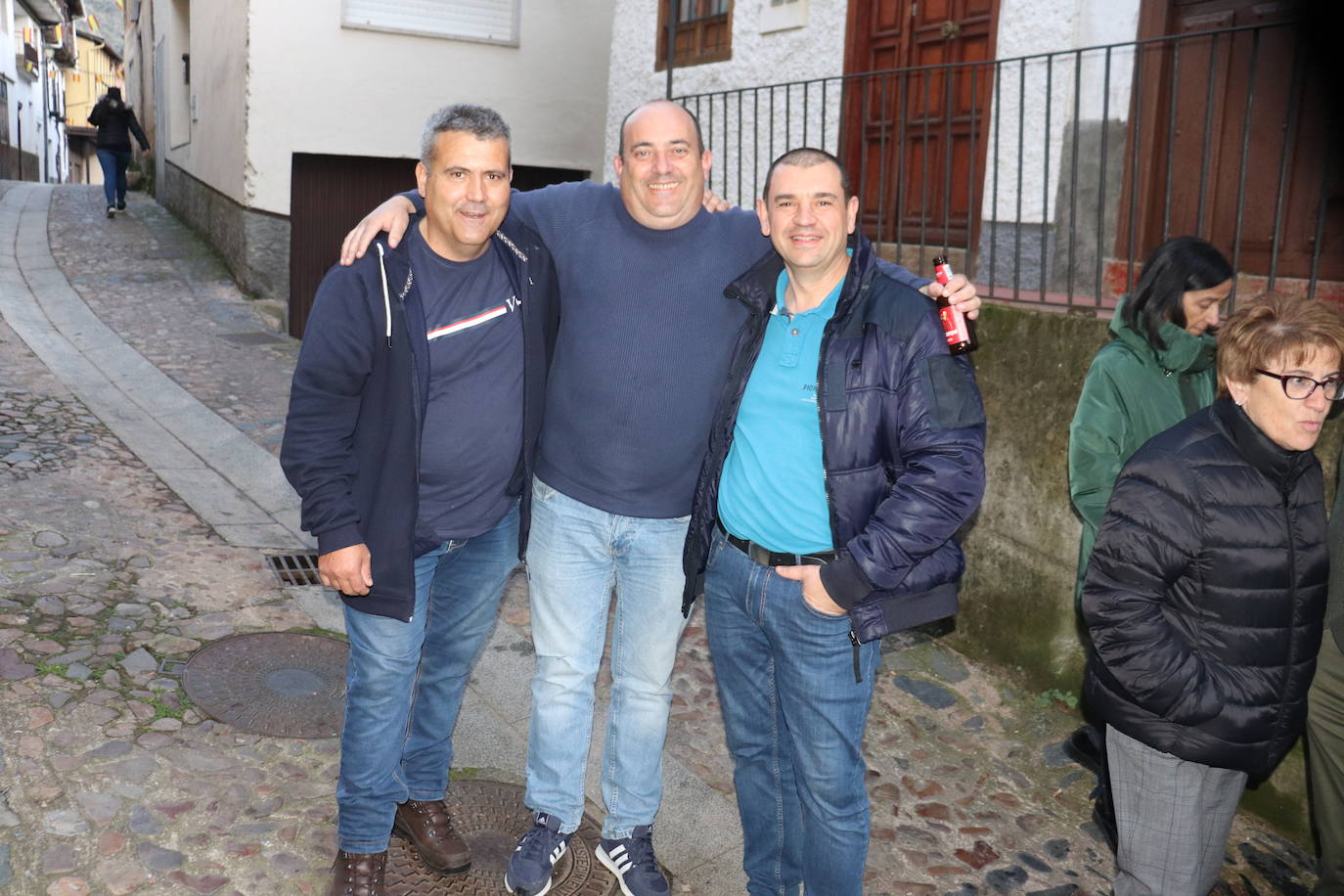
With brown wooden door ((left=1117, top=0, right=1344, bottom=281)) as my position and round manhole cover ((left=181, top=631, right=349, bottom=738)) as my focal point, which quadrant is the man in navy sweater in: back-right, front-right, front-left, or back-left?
front-left

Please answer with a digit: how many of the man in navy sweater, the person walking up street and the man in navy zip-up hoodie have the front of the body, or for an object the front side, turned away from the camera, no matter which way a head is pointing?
1

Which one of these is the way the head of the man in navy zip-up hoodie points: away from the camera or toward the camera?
toward the camera

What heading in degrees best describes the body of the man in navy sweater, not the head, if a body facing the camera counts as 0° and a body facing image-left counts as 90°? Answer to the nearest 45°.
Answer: approximately 0°

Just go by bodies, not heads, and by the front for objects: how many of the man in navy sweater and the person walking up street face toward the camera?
1

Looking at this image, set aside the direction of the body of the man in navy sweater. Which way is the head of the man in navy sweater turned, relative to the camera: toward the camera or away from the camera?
toward the camera

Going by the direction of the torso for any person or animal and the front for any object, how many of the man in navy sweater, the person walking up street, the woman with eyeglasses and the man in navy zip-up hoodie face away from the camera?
1

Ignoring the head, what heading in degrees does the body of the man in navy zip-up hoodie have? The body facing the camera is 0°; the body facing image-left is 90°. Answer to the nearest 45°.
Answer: approximately 315°

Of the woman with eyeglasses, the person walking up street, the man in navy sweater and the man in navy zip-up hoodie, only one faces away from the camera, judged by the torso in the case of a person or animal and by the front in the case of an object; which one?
the person walking up street

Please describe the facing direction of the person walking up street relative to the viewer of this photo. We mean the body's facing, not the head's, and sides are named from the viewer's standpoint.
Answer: facing away from the viewer

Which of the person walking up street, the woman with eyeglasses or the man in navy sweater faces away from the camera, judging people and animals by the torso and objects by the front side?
the person walking up street

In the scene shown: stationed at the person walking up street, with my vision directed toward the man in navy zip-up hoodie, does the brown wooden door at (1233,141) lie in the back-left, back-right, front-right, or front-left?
front-left

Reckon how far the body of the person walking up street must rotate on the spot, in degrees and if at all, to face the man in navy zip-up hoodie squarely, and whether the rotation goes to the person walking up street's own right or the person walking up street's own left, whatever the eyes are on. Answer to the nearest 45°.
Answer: approximately 180°

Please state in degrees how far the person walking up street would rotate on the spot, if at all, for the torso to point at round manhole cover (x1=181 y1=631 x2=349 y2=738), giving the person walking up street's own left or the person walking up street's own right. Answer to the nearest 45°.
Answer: approximately 180°
